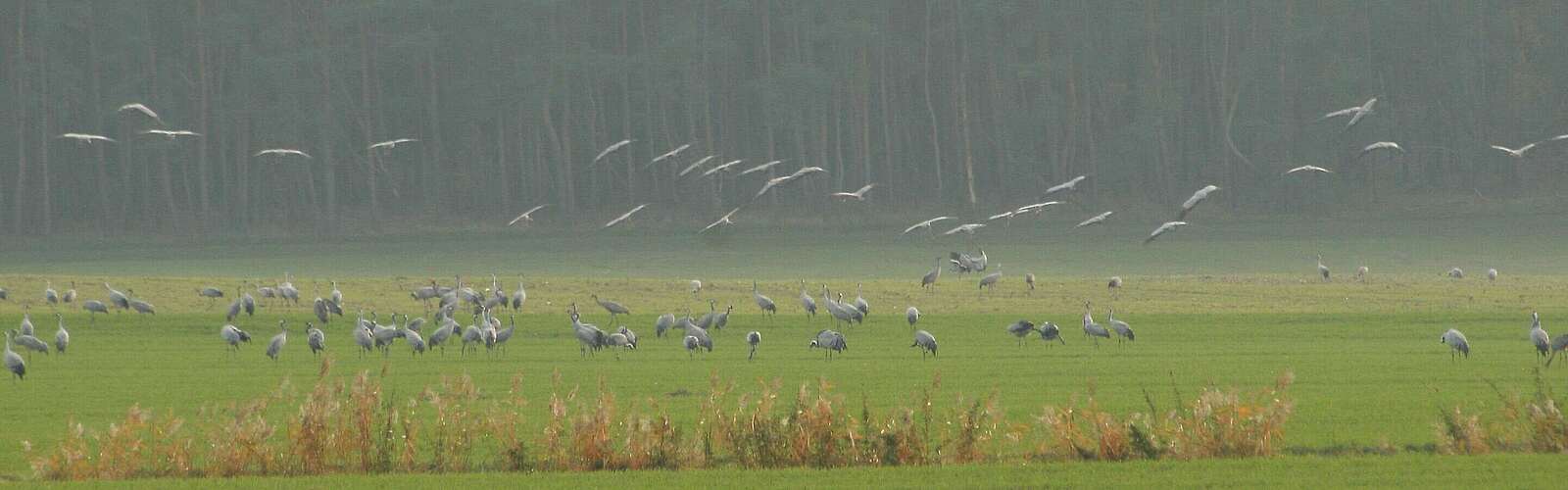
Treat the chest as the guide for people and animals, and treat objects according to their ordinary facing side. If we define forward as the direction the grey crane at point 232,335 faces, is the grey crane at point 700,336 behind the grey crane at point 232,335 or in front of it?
behind

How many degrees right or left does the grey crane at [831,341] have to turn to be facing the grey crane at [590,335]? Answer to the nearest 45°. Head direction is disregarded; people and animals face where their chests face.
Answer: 0° — it already faces it

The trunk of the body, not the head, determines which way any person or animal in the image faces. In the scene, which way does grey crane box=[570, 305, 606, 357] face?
to the viewer's left

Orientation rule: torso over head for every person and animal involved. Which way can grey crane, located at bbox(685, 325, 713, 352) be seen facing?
to the viewer's left

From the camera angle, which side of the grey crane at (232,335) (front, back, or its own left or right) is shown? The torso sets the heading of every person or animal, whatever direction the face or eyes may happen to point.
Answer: left

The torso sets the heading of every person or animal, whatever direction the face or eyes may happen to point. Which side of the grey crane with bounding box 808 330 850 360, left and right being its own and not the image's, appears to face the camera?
left

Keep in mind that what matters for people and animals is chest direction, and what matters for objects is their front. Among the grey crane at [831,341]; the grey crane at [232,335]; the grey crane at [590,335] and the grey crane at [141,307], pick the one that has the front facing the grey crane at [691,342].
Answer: the grey crane at [831,341]

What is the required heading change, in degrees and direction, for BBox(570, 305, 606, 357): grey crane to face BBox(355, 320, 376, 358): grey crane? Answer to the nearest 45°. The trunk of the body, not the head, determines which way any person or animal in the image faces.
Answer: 0° — it already faces it
